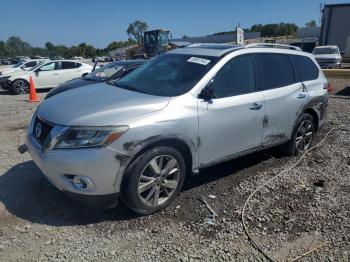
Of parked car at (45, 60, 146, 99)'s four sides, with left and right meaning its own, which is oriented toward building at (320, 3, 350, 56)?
back

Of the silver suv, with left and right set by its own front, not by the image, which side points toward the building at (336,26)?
back

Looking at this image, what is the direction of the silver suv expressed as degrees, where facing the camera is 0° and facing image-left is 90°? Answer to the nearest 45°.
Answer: approximately 45°

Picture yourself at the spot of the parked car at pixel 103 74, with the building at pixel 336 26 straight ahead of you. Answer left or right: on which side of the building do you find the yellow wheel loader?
left

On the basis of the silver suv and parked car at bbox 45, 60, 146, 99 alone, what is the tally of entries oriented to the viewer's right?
0

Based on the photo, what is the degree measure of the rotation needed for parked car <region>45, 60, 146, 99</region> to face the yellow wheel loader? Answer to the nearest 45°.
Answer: approximately 135° to its right

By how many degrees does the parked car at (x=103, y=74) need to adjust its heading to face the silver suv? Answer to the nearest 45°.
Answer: approximately 45° to its left

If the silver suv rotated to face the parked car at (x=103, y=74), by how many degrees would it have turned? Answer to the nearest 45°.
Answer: approximately 135° to its right

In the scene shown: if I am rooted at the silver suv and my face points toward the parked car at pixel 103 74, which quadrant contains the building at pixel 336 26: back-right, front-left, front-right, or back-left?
front-right

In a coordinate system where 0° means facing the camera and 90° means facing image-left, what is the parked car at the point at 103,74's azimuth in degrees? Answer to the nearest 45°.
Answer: approximately 45°

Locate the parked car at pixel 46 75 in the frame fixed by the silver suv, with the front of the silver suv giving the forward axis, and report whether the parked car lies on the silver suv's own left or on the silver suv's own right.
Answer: on the silver suv's own right
